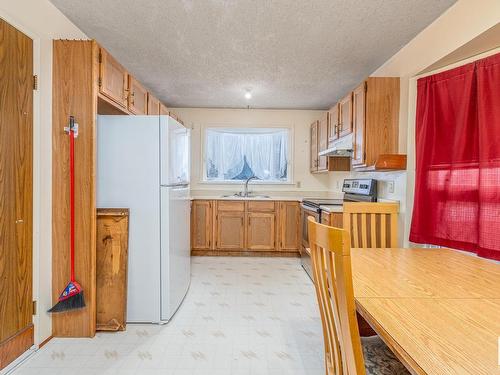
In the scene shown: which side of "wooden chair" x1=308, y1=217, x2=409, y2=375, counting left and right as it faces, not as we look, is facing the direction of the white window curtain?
left

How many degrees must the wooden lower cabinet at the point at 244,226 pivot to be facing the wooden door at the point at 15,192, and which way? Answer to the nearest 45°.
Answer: approximately 45° to its right

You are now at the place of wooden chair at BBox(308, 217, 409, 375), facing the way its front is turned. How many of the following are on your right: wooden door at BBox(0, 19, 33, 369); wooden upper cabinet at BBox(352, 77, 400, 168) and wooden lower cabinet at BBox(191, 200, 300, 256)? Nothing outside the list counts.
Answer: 0

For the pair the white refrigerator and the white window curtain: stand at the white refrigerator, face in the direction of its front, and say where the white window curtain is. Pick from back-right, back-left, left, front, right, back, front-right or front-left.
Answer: front-left

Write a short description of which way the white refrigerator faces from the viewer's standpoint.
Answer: facing to the right of the viewer

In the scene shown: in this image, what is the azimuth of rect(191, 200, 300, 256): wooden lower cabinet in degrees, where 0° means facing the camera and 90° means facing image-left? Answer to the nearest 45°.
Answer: approximately 0°

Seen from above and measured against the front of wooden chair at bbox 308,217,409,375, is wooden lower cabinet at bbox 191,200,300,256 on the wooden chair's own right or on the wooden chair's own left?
on the wooden chair's own left

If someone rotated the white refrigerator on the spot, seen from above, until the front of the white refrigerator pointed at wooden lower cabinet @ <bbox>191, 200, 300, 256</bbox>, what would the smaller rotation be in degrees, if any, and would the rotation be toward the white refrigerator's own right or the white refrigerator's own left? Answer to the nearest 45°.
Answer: approximately 45° to the white refrigerator's own left

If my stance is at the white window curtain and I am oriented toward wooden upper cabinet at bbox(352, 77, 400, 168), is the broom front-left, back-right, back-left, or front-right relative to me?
front-right

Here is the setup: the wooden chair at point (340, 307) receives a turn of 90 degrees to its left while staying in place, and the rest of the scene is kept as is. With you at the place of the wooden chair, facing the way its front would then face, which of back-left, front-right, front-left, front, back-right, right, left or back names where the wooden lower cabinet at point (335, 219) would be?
front-right

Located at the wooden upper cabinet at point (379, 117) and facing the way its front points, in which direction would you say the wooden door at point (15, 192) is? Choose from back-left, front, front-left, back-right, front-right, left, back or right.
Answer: front-left

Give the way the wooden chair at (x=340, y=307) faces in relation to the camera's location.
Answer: facing away from the viewer and to the right of the viewer

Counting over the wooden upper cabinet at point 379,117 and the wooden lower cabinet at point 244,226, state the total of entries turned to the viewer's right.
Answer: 0

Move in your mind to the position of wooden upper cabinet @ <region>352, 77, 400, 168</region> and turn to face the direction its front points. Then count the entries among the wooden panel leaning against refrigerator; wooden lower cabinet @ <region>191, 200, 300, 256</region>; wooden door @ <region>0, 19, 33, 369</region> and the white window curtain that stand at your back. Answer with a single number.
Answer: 0

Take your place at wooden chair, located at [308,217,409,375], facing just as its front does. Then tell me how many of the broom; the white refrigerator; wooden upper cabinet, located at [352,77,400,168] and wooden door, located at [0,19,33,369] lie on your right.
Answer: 0

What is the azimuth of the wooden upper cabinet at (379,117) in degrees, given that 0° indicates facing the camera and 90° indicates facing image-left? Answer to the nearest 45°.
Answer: approximately 90°

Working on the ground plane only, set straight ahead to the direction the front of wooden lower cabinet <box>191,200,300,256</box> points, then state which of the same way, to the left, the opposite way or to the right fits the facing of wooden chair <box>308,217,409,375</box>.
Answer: to the left

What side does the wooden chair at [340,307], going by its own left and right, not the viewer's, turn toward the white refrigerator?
left
